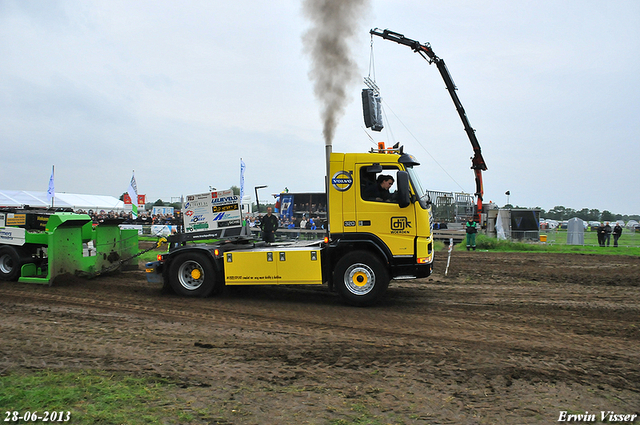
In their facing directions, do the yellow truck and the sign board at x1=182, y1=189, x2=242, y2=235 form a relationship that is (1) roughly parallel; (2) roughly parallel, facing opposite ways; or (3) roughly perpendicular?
roughly perpendicular

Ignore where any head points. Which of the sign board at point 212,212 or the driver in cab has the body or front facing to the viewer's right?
the driver in cab

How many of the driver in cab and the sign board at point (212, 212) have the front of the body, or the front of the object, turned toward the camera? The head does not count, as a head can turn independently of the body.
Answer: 1

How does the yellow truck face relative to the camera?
to the viewer's right

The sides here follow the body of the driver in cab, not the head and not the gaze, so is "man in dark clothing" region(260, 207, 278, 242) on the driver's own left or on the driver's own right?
on the driver's own left

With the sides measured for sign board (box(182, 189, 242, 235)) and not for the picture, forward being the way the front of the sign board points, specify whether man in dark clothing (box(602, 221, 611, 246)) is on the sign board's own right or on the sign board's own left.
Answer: on the sign board's own left

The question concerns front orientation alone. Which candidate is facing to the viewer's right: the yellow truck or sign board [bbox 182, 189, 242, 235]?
the yellow truck

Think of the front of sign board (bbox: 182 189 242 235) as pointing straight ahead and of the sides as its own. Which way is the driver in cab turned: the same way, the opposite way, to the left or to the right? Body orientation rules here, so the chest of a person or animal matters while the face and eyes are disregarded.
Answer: to the left

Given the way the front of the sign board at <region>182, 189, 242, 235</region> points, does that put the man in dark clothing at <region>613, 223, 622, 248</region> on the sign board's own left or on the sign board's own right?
on the sign board's own left

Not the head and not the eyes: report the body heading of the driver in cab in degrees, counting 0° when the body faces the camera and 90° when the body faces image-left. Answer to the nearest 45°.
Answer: approximately 270°

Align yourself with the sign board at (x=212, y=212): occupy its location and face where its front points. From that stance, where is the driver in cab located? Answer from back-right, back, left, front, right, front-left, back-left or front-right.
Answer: front-left
